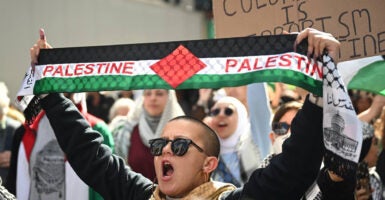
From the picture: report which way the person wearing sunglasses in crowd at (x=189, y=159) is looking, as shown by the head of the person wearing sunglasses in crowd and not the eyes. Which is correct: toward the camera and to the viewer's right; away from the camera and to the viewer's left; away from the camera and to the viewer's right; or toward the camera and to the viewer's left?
toward the camera and to the viewer's left

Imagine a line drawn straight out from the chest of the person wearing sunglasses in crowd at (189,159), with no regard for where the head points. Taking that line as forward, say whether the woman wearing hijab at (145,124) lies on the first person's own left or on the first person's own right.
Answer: on the first person's own right

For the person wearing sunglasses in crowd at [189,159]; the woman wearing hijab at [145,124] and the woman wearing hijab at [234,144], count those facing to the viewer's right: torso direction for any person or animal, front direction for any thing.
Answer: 0

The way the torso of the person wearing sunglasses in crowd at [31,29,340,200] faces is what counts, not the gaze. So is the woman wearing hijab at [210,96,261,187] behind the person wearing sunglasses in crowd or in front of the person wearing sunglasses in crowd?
behind

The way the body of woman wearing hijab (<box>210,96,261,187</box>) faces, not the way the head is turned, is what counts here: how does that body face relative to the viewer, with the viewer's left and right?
facing the viewer and to the left of the viewer

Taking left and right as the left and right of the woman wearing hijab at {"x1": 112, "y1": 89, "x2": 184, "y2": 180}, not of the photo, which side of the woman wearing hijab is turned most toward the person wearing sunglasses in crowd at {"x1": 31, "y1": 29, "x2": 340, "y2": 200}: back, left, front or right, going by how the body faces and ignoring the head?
front

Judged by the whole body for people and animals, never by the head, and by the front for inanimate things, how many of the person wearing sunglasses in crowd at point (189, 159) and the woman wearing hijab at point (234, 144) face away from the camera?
0

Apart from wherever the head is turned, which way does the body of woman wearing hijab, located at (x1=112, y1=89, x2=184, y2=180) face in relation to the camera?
toward the camera

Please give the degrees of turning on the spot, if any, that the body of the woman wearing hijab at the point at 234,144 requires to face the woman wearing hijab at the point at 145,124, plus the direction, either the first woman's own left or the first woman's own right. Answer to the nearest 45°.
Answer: approximately 45° to the first woman's own right

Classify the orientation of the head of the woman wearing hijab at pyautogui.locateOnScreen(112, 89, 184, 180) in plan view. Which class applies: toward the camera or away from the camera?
toward the camera
